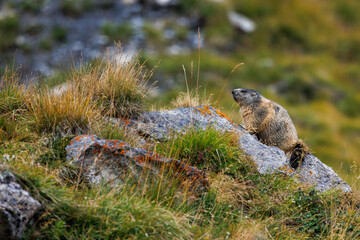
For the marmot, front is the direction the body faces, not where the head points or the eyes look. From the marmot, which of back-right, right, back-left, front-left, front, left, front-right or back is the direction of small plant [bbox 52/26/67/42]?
front-right

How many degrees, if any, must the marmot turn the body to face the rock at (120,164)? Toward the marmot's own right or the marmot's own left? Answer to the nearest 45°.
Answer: approximately 45° to the marmot's own left

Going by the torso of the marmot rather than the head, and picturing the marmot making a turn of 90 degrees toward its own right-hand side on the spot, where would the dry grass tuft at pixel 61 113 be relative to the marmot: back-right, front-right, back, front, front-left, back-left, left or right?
back-left

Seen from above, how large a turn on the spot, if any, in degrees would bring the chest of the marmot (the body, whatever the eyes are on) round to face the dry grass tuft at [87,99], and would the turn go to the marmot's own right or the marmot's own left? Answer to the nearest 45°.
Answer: approximately 45° to the marmot's own left

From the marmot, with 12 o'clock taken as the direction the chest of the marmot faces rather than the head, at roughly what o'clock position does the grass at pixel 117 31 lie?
The grass is roughly at 2 o'clock from the marmot.

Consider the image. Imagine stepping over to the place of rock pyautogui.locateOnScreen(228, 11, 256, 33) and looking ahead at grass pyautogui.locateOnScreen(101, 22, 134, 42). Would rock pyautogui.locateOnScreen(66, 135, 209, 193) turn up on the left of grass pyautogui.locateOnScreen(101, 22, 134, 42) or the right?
left

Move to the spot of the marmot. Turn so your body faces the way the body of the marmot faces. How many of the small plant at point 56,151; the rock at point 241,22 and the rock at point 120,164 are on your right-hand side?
1

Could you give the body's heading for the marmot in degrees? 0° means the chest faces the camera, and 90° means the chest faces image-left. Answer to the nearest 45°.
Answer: approximately 90°

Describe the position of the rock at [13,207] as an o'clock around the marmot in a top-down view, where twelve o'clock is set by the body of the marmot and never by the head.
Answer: The rock is roughly at 10 o'clock from the marmot.
